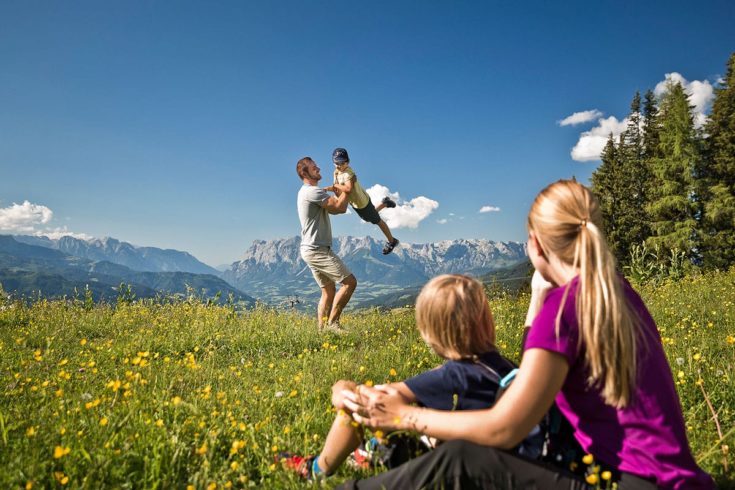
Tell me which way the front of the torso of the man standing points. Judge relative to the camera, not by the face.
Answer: to the viewer's right

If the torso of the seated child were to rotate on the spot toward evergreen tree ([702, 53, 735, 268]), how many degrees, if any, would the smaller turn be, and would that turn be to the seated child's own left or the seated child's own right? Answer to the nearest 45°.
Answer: approximately 90° to the seated child's own right

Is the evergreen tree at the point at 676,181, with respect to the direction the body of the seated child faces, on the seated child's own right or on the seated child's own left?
on the seated child's own right

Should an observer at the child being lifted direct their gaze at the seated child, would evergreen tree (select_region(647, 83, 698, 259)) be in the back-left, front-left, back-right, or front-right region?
back-left

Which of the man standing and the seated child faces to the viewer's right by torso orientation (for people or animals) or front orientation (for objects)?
the man standing

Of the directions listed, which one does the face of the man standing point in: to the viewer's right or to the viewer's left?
to the viewer's right

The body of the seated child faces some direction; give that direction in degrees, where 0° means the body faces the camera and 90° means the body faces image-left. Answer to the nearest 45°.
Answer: approximately 135°

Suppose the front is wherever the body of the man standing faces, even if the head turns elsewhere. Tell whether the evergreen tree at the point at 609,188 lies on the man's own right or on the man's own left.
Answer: on the man's own left

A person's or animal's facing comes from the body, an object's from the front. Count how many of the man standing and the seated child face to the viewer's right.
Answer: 1

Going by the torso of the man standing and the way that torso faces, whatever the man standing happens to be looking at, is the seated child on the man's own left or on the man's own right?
on the man's own right

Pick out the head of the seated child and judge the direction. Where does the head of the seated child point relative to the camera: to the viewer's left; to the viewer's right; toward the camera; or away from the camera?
away from the camera
